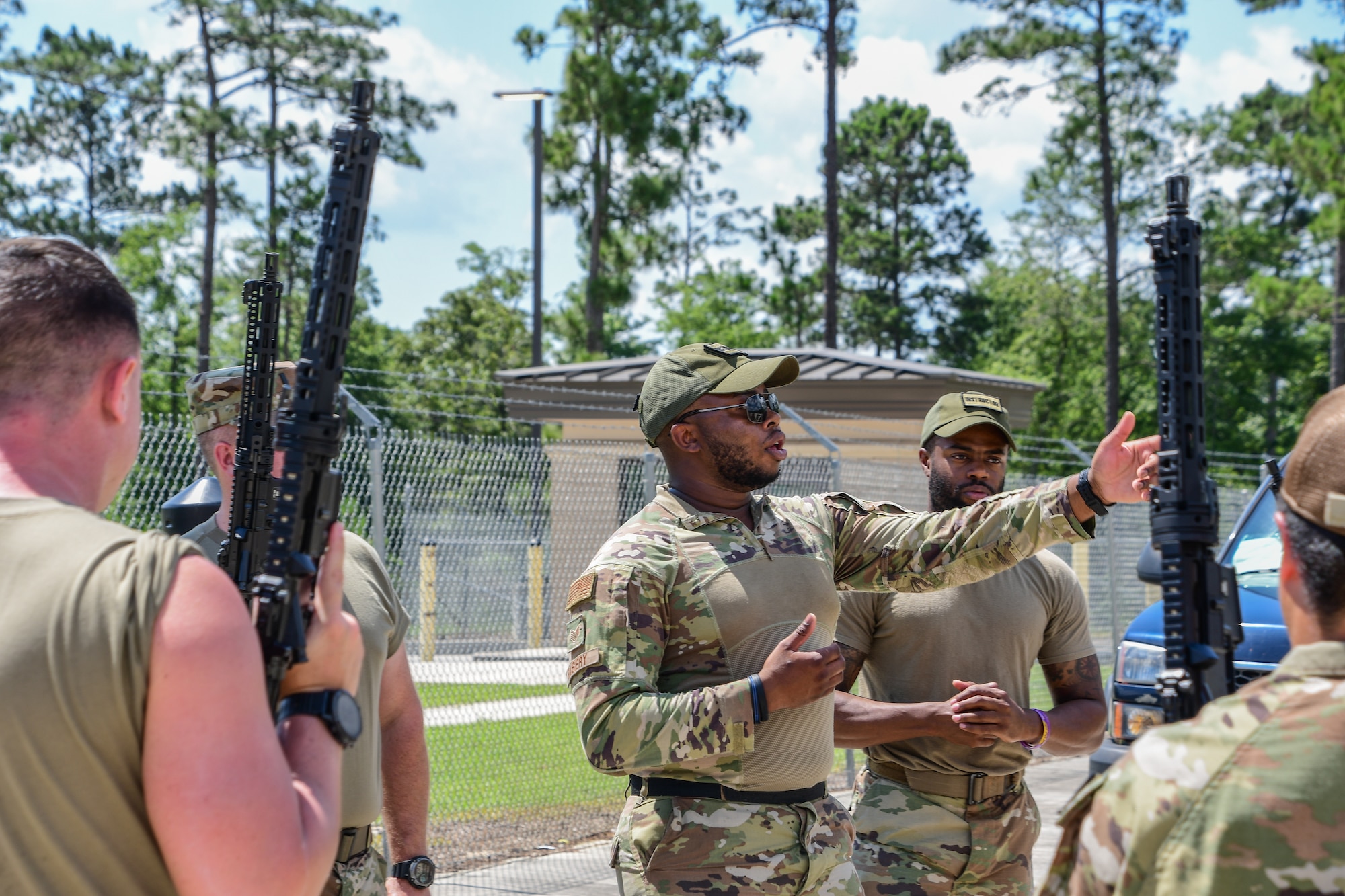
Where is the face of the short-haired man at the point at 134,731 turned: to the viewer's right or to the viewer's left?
to the viewer's right

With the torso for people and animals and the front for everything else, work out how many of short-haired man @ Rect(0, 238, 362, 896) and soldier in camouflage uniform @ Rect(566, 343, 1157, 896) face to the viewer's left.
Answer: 0

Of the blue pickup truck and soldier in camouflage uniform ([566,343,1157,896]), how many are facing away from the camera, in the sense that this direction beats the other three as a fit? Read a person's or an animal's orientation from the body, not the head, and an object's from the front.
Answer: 0

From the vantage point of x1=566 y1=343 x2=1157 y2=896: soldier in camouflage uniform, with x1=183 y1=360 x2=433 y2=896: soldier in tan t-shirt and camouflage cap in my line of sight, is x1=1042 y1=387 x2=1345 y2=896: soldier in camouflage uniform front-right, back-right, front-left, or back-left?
back-left

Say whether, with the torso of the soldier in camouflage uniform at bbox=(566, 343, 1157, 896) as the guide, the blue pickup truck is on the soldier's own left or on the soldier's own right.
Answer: on the soldier's own left

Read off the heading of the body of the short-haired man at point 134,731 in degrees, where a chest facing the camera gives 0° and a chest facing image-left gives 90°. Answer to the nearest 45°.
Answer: approximately 225°

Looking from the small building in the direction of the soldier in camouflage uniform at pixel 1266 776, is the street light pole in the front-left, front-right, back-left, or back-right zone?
back-right

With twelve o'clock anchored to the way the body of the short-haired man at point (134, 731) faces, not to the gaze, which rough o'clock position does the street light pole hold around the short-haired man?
The street light pole is roughly at 11 o'clock from the short-haired man.

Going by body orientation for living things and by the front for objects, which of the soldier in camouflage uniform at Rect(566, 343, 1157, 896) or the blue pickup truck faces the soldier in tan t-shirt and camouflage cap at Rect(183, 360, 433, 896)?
the blue pickup truck

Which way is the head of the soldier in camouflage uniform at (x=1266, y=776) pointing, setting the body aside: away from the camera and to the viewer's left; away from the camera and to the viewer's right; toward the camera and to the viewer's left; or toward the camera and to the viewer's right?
away from the camera and to the viewer's left

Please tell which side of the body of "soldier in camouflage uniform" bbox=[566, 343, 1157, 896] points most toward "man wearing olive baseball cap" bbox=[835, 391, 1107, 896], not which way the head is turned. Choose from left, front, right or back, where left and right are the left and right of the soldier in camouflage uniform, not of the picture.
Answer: left

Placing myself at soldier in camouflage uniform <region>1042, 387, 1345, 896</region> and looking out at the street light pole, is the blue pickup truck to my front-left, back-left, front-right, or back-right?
front-right

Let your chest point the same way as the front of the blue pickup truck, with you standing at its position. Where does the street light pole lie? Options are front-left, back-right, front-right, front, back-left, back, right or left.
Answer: right

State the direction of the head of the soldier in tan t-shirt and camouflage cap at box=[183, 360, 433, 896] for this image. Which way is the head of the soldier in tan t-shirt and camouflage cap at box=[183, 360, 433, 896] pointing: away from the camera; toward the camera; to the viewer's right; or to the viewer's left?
to the viewer's right

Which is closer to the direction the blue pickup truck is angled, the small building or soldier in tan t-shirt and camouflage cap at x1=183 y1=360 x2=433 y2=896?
the soldier in tan t-shirt and camouflage cap

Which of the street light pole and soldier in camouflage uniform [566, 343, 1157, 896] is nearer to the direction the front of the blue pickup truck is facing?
the soldier in camouflage uniform
